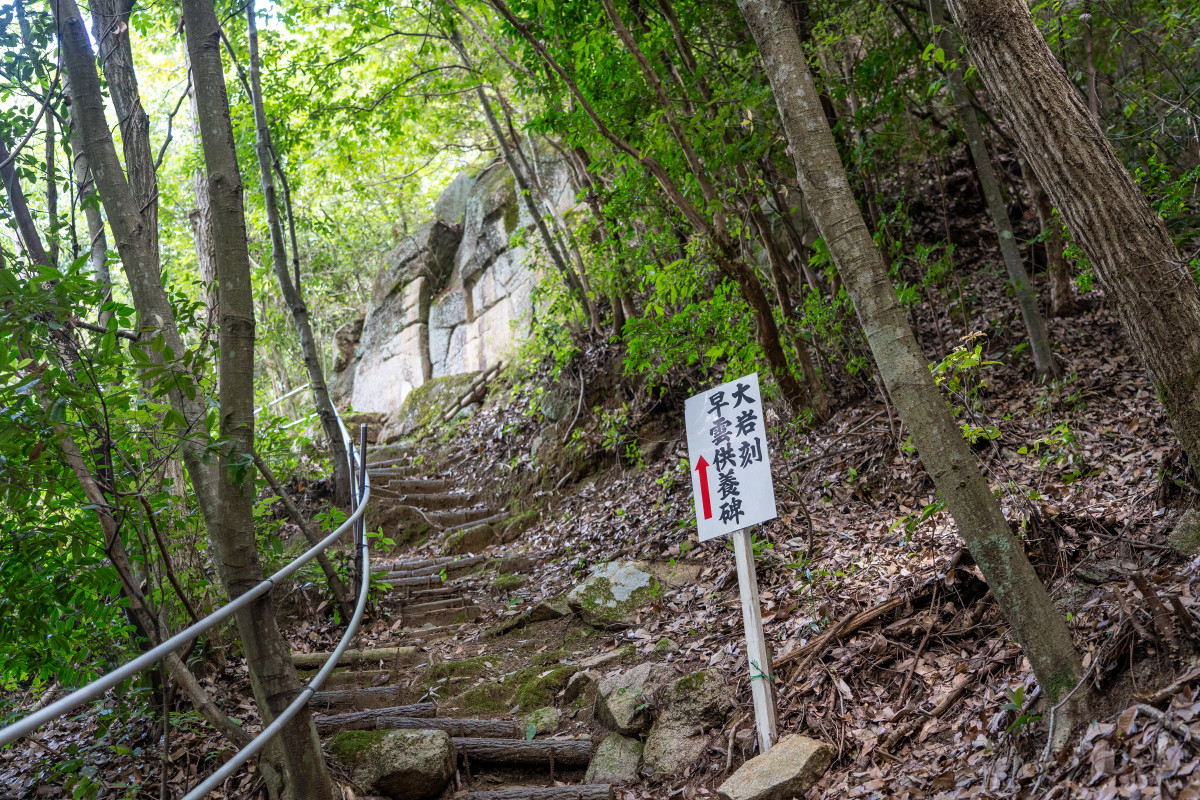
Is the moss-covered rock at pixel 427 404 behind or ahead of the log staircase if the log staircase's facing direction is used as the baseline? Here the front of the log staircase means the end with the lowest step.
behind

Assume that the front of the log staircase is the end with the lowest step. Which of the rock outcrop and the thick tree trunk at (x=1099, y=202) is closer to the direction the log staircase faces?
the thick tree trunk

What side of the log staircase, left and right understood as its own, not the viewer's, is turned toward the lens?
front

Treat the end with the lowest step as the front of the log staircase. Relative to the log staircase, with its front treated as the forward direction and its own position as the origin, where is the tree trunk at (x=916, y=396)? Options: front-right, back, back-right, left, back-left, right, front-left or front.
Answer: front-left

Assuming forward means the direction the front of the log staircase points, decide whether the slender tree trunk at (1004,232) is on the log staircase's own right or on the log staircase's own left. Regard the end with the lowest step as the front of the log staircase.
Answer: on the log staircase's own left

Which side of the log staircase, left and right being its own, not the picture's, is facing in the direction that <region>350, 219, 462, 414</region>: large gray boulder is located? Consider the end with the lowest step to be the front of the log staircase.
back
